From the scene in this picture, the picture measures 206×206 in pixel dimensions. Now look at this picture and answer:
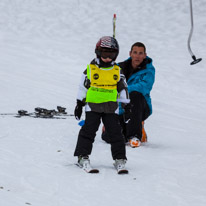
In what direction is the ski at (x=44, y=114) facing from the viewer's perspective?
to the viewer's left

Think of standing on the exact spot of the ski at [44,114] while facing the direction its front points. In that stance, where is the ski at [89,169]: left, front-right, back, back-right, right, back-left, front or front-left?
left

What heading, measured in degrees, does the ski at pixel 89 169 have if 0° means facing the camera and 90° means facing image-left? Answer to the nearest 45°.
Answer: approximately 315°

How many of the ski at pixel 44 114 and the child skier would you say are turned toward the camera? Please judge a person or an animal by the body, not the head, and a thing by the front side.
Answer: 1

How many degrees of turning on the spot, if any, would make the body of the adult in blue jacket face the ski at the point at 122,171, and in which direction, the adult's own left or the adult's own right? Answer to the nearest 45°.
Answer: approximately 45° to the adult's own left

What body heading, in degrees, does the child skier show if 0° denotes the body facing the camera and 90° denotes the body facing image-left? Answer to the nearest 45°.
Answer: approximately 0°

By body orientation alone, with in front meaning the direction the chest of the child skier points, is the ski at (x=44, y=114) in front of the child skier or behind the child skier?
behind

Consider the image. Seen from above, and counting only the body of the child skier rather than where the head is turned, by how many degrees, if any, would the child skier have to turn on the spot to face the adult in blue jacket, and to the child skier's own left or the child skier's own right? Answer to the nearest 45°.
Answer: approximately 180°

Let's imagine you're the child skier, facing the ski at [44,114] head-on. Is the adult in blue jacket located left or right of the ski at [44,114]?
right

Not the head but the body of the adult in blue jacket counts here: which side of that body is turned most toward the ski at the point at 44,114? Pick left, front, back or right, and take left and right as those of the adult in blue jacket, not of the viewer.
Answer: right

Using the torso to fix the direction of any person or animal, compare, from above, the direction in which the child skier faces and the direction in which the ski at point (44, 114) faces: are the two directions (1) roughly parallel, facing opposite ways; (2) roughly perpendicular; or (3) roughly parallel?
roughly perpendicular

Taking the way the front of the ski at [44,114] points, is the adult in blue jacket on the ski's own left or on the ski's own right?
on the ski's own left
